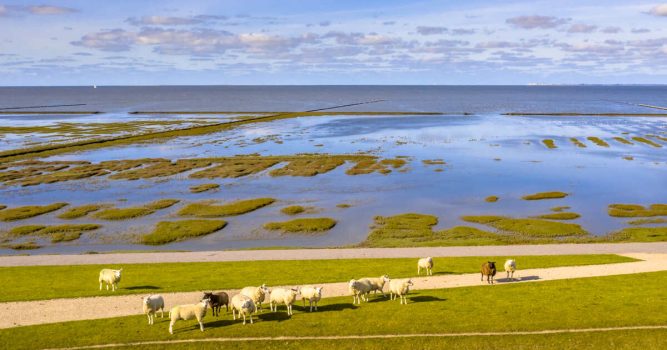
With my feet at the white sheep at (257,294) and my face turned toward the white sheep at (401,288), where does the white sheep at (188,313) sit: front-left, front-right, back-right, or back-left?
back-right

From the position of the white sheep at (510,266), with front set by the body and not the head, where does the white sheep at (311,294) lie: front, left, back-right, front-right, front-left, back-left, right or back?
front-right

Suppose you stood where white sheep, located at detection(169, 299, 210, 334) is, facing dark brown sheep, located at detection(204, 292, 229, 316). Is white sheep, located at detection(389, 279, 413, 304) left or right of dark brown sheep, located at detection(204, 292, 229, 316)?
right

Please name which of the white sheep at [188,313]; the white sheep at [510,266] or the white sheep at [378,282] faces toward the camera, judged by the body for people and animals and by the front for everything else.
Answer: the white sheep at [510,266]

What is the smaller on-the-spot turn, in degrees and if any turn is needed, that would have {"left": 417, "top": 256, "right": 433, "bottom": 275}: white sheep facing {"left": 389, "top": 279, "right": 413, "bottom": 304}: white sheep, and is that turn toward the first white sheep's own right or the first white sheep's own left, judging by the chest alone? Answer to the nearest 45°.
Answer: approximately 45° to the first white sheep's own right

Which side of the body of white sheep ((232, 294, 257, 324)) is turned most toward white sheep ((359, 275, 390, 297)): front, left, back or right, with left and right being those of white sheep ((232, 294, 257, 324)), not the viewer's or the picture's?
left

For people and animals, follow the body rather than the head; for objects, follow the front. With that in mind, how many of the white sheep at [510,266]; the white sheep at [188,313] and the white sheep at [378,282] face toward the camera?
1

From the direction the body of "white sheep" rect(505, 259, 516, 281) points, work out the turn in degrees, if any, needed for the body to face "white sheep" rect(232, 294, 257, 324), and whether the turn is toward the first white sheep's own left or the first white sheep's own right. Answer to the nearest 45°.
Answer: approximately 45° to the first white sheep's own right
